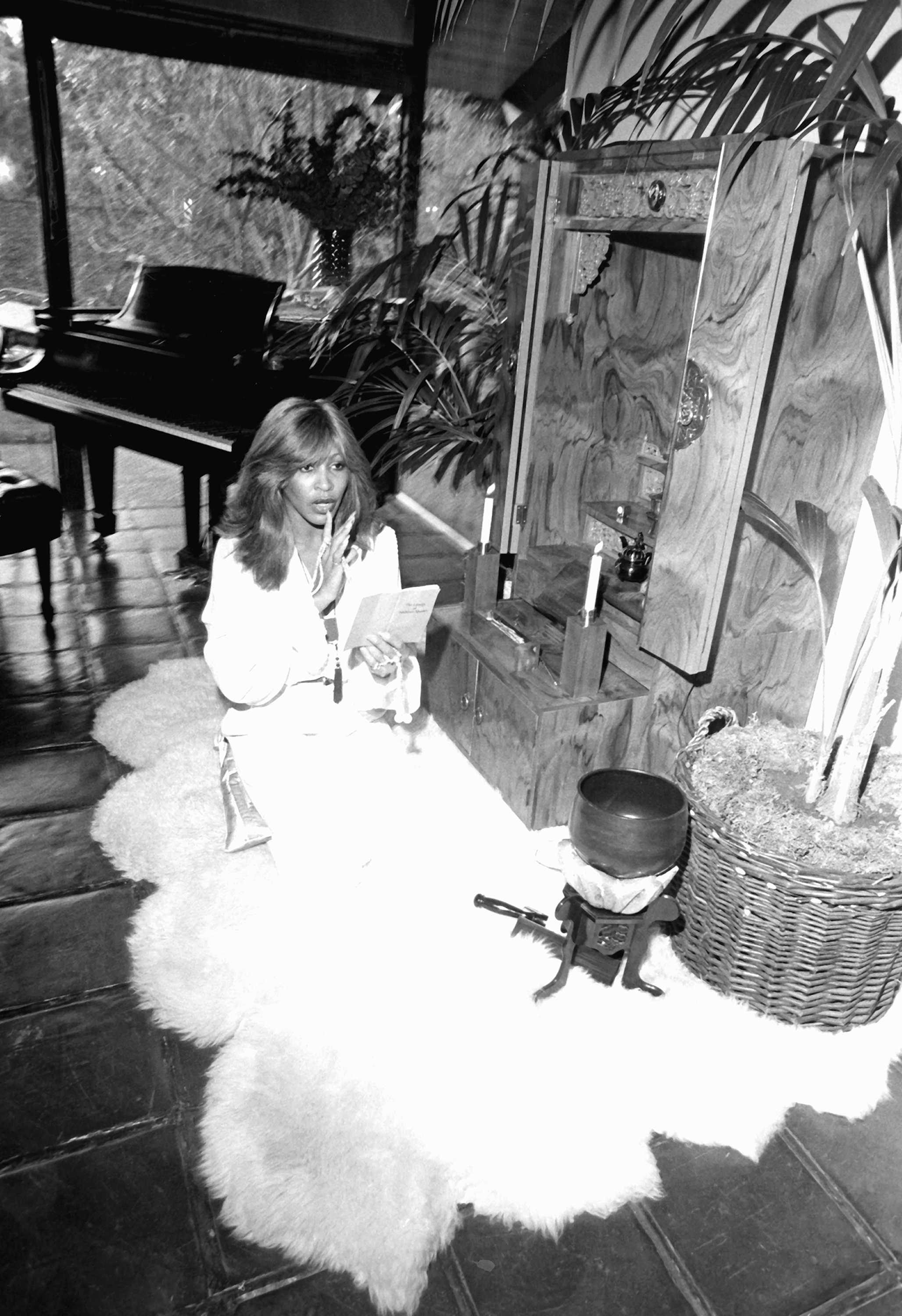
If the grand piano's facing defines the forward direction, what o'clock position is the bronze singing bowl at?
The bronze singing bowl is roughly at 10 o'clock from the grand piano.

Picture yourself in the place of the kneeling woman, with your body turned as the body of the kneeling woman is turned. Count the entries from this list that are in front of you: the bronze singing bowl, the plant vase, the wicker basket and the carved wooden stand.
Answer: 3

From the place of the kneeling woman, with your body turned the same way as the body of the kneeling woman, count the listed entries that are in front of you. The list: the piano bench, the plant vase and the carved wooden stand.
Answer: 1

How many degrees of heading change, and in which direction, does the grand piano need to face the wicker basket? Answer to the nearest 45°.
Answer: approximately 45° to its left

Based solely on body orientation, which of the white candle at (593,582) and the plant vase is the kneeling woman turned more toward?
the white candle

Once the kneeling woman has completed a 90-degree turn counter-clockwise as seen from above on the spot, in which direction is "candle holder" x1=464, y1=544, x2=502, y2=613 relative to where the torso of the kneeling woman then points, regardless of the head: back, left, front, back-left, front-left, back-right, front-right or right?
front

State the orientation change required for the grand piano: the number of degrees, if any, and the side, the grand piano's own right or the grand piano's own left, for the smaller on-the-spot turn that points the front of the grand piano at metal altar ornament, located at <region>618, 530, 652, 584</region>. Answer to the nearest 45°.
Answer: approximately 90° to the grand piano's own left

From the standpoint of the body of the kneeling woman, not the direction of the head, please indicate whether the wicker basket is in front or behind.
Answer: in front

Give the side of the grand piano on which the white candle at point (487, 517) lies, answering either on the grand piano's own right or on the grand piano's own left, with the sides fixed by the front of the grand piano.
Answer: on the grand piano's own left

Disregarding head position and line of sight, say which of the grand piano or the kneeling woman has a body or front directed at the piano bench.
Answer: the grand piano

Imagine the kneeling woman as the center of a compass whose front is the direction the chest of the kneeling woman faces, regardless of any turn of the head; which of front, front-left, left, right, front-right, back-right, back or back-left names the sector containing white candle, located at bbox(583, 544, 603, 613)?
front-left

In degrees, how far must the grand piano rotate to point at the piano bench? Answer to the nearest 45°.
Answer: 0° — it already faces it

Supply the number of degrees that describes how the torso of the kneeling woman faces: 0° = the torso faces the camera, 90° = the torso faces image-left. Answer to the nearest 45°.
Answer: approximately 315°

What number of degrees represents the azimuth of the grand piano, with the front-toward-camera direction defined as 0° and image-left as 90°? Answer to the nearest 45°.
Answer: approximately 45°

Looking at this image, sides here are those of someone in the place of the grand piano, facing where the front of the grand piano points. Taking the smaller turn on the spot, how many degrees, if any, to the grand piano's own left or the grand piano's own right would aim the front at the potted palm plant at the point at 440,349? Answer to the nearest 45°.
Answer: approximately 90° to the grand piano's own left
